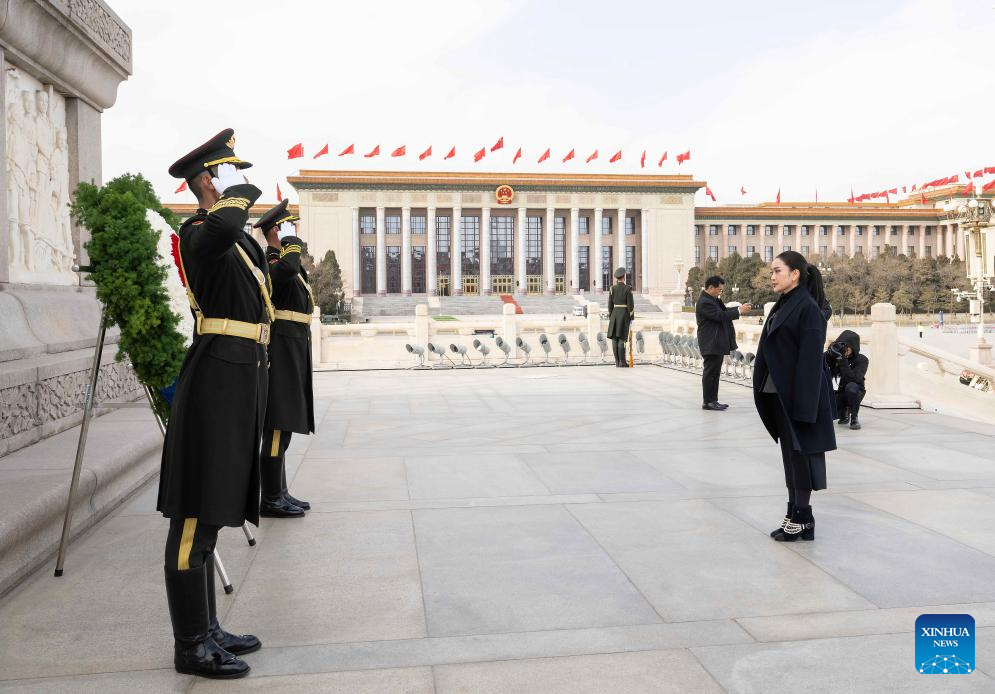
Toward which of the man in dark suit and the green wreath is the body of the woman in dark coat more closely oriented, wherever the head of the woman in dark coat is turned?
the green wreath

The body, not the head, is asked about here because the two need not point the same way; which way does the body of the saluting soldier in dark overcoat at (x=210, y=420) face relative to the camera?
to the viewer's right

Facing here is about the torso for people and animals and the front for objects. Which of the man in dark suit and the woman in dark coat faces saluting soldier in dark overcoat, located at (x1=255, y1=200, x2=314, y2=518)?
the woman in dark coat

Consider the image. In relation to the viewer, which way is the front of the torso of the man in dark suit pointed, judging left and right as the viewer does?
facing to the right of the viewer

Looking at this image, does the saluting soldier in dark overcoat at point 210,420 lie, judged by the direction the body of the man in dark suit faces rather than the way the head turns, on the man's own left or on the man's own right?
on the man's own right

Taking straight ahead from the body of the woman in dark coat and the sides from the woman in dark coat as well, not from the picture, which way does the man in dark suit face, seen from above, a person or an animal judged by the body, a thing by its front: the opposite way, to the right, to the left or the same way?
the opposite way

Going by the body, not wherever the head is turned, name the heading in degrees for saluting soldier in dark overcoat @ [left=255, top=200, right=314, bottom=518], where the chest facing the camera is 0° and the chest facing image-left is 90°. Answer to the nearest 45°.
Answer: approximately 270°

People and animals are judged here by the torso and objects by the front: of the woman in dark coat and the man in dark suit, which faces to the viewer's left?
the woman in dark coat

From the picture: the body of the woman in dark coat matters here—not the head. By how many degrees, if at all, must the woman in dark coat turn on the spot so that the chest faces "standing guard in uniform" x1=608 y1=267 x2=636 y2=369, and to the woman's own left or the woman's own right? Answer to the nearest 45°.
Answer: approximately 90° to the woman's own right

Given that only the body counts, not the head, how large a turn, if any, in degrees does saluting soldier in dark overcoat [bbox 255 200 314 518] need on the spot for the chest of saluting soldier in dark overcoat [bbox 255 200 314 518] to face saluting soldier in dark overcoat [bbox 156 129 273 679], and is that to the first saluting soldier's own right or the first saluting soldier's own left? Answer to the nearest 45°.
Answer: approximately 90° to the first saluting soldier's own right

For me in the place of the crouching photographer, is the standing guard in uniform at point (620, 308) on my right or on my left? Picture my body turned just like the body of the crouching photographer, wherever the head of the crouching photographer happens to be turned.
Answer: on my right

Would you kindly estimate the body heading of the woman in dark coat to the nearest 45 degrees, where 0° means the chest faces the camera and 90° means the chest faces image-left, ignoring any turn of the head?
approximately 90°

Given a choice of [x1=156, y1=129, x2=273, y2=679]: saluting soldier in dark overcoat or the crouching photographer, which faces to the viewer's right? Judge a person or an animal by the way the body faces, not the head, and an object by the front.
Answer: the saluting soldier in dark overcoat

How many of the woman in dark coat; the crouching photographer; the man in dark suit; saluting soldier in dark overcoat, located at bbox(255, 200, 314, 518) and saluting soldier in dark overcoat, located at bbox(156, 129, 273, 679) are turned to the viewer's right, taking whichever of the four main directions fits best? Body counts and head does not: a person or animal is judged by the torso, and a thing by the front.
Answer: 3

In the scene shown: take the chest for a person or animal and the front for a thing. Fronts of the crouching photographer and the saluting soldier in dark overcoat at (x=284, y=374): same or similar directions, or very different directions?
very different directions

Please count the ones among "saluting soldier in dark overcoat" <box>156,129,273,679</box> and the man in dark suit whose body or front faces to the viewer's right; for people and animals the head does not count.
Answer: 2
